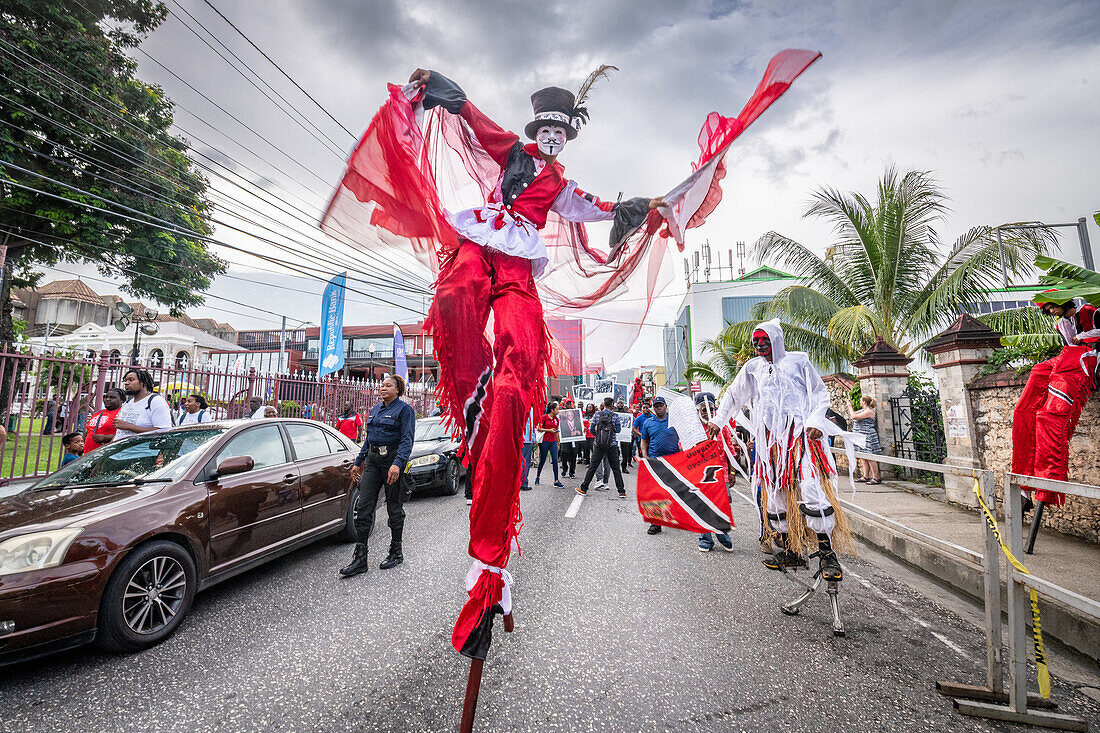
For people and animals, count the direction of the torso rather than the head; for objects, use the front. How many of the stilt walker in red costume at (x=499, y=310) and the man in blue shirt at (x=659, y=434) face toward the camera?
2

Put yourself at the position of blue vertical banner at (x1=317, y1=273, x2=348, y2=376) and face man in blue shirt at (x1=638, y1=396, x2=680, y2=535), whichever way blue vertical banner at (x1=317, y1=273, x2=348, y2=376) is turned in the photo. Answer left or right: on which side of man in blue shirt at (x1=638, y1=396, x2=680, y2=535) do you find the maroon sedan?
right

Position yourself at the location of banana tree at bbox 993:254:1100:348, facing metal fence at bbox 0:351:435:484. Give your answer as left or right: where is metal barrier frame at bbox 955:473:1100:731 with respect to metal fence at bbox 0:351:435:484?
left

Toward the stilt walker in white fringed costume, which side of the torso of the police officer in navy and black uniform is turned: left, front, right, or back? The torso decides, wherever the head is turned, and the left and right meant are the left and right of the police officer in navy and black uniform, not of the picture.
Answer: left

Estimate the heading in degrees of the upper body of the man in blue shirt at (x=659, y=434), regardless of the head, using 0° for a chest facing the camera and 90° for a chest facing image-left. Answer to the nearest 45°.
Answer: approximately 0°

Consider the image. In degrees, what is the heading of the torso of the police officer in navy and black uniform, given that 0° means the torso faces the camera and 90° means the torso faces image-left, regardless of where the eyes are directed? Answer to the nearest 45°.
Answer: approximately 45°

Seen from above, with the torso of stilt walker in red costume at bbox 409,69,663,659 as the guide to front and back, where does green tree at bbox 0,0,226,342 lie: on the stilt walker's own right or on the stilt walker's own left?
on the stilt walker's own right

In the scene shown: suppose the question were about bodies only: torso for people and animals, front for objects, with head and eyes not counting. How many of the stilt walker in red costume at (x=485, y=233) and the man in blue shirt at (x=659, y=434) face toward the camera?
2

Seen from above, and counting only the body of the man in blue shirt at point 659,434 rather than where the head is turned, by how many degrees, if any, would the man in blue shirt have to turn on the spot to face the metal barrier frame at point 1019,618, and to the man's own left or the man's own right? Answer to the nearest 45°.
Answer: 0° — they already face it

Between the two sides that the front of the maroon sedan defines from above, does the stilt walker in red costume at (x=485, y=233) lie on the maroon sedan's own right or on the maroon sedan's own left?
on the maroon sedan's own left

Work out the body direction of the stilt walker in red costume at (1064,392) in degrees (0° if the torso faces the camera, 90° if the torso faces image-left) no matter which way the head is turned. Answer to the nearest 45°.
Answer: approximately 45°
